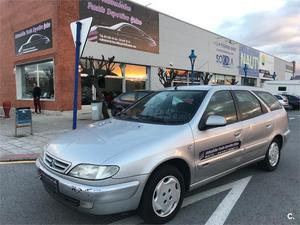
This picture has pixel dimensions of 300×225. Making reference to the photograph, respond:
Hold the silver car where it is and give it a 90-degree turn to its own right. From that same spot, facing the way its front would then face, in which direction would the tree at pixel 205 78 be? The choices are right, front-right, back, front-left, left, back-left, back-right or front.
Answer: front-right

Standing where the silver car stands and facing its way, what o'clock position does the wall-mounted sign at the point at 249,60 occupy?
The wall-mounted sign is roughly at 5 o'clock from the silver car.

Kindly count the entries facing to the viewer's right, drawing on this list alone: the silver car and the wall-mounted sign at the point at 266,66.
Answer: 1

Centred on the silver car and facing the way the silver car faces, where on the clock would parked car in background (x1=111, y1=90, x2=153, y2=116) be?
The parked car in background is roughly at 4 o'clock from the silver car.

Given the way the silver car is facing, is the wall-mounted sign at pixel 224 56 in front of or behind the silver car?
behind

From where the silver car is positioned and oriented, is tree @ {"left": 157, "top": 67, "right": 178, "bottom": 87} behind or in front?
behind

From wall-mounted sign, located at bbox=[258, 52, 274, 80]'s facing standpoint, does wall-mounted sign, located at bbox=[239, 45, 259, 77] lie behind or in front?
in front

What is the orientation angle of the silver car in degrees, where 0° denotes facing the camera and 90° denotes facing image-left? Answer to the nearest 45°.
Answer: approximately 45°

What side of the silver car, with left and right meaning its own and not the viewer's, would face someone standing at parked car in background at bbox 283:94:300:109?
back
